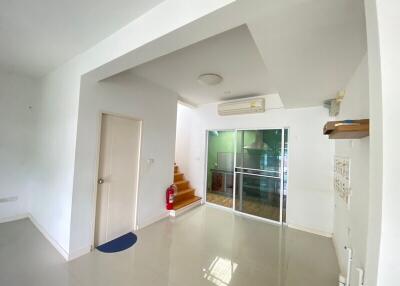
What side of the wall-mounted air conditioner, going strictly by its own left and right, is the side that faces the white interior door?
front

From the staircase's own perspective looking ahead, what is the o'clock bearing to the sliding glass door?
The sliding glass door is roughly at 11 o'clock from the staircase.

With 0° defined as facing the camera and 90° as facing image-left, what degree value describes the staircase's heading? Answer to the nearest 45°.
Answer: approximately 315°

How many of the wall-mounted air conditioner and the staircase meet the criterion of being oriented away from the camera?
0

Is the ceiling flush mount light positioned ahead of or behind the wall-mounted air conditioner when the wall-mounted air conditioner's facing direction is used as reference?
ahead

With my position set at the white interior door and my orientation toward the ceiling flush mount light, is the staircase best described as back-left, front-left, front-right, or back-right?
front-left

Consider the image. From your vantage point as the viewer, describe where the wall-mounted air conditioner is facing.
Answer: facing the viewer and to the left of the viewer

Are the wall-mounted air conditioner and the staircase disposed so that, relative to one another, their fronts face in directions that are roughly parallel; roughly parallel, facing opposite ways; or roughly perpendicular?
roughly perpendicular
